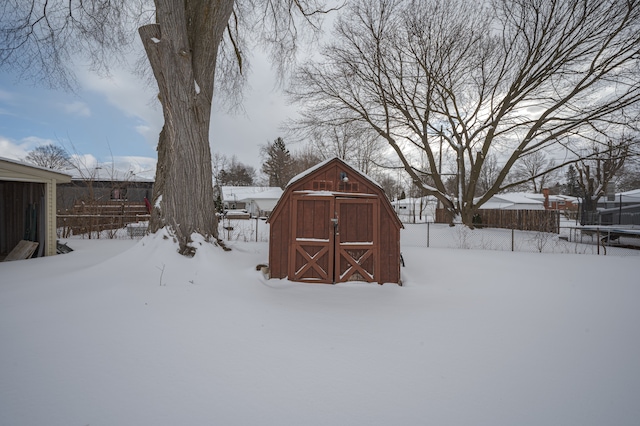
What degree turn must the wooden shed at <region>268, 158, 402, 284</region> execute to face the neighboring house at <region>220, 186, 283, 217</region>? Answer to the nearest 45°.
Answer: approximately 180°

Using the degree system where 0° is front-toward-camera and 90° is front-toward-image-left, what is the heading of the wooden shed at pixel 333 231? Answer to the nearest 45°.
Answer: approximately 0°

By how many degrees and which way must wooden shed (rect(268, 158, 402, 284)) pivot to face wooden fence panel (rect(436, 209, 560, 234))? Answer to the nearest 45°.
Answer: approximately 135° to its left

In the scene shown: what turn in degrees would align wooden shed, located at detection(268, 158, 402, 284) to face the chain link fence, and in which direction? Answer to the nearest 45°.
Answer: approximately 135° to its left

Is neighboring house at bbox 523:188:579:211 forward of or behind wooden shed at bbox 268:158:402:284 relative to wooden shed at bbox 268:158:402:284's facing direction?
behind

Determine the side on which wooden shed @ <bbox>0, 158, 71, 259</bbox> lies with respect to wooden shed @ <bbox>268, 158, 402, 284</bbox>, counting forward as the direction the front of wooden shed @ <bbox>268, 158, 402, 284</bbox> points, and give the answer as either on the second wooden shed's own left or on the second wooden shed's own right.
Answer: on the second wooden shed's own right

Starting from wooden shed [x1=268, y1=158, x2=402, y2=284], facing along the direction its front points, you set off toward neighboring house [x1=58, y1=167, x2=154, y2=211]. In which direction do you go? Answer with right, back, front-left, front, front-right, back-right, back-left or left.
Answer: back-right
